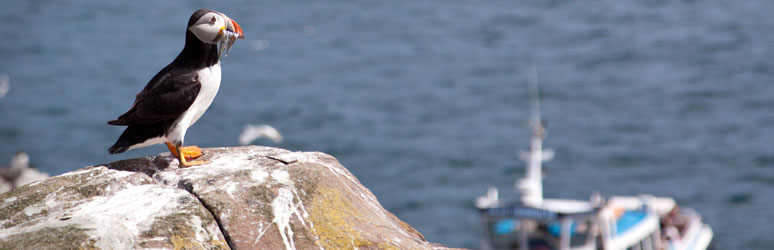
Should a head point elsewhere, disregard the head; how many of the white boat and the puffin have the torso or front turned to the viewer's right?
1

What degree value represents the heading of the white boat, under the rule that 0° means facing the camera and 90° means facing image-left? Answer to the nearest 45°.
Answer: approximately 45°

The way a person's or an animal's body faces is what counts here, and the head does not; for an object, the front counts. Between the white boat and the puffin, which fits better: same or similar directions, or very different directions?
very different directions

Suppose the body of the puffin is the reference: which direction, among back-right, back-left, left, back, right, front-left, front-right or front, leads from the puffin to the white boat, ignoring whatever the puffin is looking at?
front-left

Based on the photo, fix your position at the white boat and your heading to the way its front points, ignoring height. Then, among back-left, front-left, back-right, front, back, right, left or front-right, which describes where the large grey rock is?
front-left

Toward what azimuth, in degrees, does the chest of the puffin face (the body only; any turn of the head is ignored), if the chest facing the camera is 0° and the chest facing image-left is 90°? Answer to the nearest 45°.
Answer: approximately 270°
